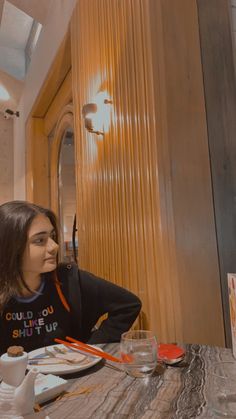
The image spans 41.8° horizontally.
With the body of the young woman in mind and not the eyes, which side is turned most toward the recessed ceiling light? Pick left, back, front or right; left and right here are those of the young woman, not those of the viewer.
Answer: back

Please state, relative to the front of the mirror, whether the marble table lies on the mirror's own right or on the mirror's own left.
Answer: on the mirror's own left

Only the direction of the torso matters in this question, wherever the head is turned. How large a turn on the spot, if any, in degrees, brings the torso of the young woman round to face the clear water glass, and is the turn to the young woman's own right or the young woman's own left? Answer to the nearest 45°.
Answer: approximately 45° to the young woman's own left

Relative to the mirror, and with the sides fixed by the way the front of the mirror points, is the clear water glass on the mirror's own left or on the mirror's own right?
on the mirror's own left

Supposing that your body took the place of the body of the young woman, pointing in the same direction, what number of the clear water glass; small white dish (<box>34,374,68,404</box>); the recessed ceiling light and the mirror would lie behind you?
2

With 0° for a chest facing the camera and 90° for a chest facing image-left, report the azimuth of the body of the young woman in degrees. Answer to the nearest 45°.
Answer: approximately 0°

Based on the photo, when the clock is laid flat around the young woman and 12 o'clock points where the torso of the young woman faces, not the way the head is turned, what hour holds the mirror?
The mirror is roughly at 6 o'clock from the young woman.
